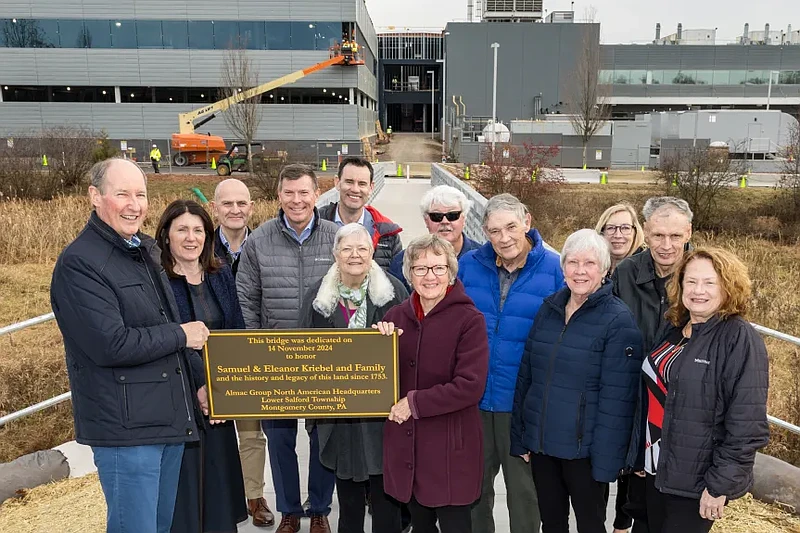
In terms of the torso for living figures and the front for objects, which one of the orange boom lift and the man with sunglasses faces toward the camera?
the man with sunglasses

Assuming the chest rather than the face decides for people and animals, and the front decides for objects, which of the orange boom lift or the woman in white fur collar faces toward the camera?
the woman in white fur collar

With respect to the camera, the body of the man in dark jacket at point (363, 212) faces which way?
toward the camera

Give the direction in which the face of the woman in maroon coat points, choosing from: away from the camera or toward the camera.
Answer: toward the camera

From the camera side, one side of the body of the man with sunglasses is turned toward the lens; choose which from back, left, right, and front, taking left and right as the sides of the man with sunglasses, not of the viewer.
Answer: front

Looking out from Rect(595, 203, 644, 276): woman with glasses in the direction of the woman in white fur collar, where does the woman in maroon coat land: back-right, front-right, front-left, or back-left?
front-left

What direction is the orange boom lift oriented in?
to the viewer's right

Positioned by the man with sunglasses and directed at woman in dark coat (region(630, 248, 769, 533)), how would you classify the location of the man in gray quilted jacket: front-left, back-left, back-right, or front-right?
back-right

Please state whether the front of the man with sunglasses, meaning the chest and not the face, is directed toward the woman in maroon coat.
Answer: yes

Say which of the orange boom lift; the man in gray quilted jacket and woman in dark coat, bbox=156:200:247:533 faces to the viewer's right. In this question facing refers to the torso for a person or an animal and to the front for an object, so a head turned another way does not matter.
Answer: the orange boom lift

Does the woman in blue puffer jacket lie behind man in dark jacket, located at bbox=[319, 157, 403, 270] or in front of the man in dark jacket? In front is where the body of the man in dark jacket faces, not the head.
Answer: in front

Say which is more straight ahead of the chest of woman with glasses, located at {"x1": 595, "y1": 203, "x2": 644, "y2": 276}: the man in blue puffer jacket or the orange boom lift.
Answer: the man in blue puffer jacket

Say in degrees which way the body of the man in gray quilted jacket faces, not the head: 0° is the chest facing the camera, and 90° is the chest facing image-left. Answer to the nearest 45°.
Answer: approximately 0°
